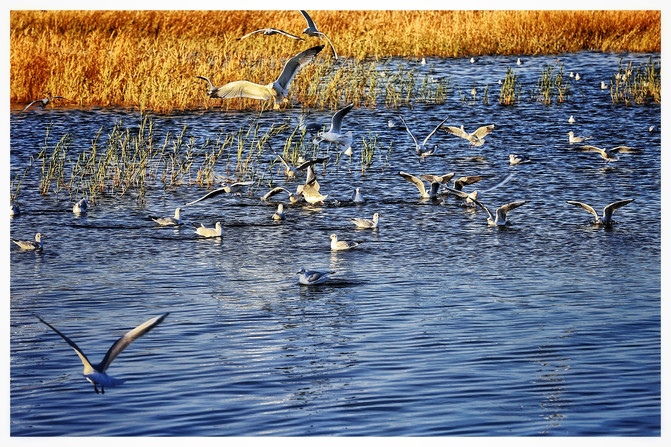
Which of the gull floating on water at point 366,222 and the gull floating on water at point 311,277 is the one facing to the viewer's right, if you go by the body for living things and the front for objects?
the gull floating on water at point 366,222

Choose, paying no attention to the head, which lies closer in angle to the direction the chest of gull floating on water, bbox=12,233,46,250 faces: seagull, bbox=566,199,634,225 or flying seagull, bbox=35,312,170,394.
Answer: the seagull

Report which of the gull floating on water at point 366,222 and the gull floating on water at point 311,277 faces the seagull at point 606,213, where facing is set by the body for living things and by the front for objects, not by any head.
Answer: the gull floating on water at point 366,222

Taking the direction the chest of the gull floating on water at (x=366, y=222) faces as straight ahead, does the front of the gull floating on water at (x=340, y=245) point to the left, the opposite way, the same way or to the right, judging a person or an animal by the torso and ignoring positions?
the opposite way

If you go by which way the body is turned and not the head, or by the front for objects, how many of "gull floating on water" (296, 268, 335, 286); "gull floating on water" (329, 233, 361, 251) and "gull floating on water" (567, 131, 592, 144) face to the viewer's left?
3

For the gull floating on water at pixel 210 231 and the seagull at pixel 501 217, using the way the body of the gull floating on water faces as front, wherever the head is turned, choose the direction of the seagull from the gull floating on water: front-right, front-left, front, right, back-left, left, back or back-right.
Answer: front

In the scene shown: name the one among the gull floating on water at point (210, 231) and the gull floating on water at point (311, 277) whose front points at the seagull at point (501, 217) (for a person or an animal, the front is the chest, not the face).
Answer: the gull floating on water at point (210, 231)

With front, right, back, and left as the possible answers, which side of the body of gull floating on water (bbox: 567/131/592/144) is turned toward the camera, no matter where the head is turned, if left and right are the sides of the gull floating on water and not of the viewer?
left

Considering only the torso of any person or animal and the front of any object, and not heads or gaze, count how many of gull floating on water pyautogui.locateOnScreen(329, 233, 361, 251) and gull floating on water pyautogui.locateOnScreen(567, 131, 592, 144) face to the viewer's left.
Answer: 2

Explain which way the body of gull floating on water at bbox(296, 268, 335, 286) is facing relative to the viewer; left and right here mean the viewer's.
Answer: facing to the left of the viewer

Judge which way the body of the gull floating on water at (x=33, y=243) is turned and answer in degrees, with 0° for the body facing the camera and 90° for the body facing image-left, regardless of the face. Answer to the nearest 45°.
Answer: approximately 270°

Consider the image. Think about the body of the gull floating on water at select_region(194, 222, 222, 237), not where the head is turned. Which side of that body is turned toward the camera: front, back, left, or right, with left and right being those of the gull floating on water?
right

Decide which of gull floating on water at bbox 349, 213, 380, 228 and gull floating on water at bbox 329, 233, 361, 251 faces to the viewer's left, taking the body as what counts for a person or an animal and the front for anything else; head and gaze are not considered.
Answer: gull floating on water at bbox 329, 233, 361, 251
